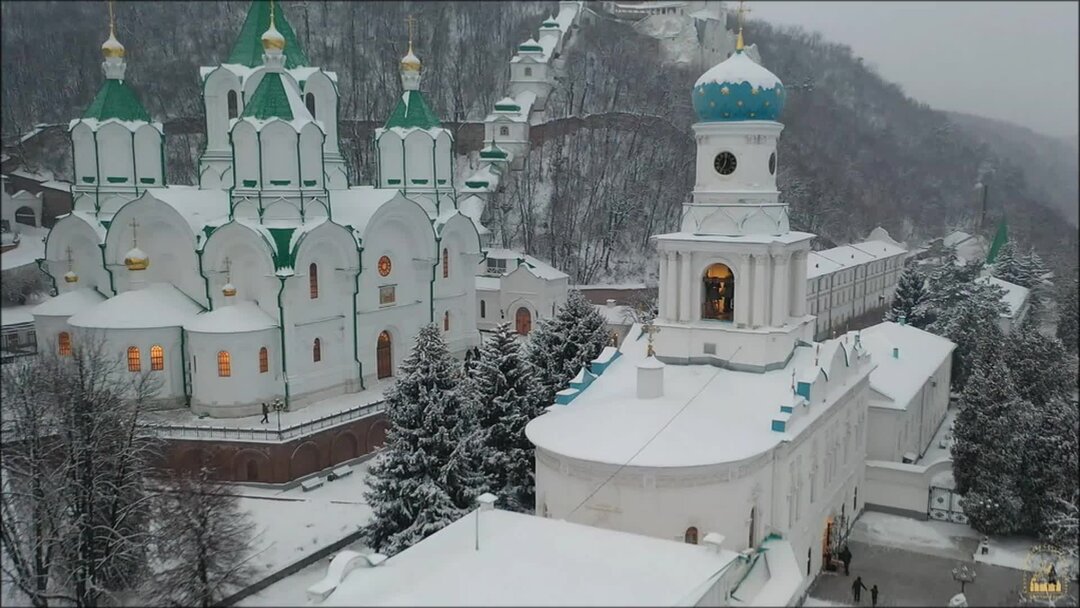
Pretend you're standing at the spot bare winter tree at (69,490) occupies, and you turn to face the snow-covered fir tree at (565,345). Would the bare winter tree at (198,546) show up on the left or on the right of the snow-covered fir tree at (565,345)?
right

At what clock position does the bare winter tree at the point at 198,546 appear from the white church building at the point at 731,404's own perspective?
The bare winter tree is roughly at 7 o'clock from the white church building.

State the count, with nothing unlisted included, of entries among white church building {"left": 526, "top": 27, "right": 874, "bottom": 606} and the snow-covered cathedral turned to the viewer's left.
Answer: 0

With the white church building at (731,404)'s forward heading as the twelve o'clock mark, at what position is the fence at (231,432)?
The fence is roughly at 8 o'clock from the white church building.

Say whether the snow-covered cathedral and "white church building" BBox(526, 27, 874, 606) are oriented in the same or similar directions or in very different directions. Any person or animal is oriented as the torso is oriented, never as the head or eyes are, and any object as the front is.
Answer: same or similar directions

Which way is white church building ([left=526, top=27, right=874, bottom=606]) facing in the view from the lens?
facing away from the viewer and to the right of the viewer
